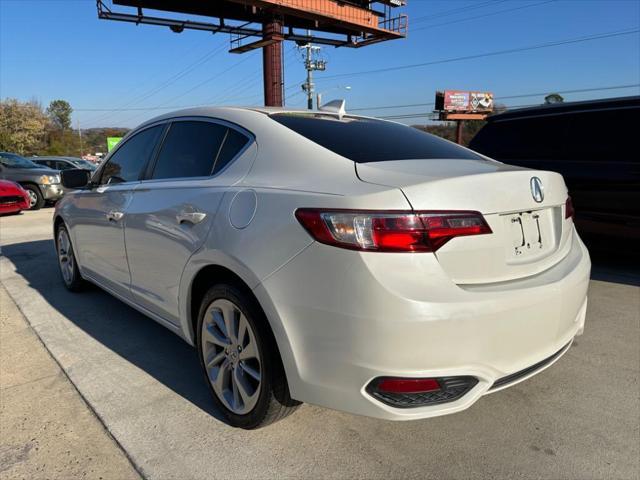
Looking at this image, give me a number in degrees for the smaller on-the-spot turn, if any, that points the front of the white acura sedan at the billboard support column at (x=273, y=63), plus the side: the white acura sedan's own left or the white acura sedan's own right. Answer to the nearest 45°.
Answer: approximately 45° to the white acura sedan's own right

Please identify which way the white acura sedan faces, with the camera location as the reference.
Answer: facing away from the viewer and to the left of the viewer

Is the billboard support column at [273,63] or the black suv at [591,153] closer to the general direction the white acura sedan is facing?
the billboard support column

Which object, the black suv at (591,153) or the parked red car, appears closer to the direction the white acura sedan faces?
the parked red car

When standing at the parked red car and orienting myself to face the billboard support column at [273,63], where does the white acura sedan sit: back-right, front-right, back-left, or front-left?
back-right

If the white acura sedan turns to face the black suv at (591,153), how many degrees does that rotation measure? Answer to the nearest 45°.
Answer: approximately 90° to its right

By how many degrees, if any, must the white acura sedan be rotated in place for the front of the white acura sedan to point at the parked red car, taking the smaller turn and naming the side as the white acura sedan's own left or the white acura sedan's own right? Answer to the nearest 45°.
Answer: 0° — it already faces it

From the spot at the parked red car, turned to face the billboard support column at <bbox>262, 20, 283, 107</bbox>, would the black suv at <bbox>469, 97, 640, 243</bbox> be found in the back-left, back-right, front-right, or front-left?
back-right
